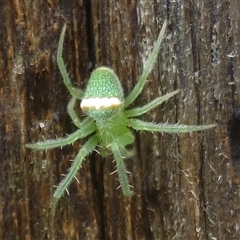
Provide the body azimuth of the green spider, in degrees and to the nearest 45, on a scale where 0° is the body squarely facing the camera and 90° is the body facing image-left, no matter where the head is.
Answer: approximately 0°
